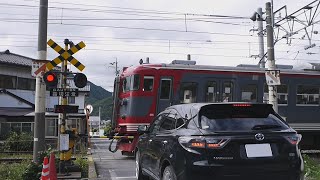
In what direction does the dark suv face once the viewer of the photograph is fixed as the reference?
facing away from the viewer and to the left of the viewer

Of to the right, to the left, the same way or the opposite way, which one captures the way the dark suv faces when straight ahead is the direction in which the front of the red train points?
to the right

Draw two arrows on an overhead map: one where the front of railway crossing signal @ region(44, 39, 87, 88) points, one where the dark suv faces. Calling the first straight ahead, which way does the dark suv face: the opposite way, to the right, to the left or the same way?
the opposite way

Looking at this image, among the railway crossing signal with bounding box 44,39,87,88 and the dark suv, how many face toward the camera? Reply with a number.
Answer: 1

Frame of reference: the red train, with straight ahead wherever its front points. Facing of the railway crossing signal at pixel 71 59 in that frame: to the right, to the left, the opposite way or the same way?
to the left
